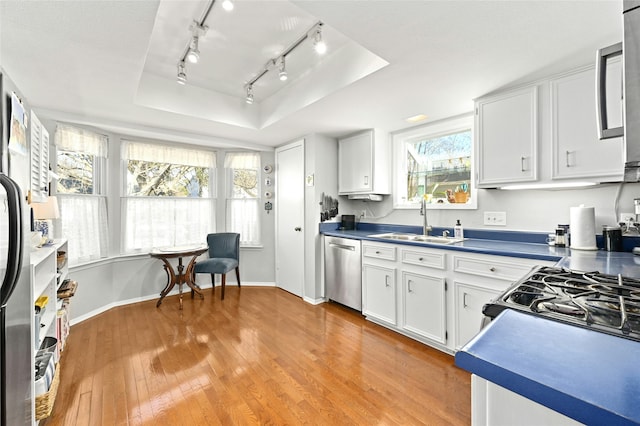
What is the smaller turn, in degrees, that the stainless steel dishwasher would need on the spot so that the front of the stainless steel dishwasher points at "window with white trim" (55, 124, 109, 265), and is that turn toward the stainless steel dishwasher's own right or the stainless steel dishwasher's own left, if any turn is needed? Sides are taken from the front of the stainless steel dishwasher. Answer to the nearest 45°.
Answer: approximately 45° to the stainless steel dishwasher's own right

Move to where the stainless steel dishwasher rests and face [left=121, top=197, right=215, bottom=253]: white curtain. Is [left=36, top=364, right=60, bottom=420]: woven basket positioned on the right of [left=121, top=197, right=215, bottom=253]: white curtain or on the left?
left

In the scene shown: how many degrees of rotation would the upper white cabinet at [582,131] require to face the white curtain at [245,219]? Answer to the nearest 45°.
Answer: approximately 45° to its right

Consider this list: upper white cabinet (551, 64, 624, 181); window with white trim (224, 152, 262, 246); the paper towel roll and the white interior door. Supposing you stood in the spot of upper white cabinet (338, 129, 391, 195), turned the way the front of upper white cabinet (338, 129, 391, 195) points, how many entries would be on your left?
2

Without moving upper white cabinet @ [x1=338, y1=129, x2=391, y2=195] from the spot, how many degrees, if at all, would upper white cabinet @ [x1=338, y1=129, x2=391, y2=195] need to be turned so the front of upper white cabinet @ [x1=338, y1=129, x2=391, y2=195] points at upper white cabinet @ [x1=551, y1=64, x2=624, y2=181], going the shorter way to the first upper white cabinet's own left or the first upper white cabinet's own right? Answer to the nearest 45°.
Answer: approximately 90° to the first upper white cabinet's own left

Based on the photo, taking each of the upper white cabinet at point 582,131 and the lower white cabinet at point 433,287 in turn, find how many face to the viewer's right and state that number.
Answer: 0

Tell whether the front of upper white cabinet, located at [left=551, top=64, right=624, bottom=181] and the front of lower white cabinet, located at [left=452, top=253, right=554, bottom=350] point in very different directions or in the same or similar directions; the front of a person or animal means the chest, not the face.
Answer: same or similar directions

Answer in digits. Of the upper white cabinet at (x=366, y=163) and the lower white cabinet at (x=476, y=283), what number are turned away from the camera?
0

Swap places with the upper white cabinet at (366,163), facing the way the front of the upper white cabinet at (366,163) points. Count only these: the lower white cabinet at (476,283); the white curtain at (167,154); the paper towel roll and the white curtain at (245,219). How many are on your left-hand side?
2

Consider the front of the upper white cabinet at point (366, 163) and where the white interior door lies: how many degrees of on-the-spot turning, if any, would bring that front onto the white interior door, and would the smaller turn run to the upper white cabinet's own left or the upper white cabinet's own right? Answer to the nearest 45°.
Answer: approximately 45° to the upper white cabinet's own right

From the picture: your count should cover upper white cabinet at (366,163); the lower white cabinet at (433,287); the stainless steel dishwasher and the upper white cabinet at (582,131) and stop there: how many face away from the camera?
0

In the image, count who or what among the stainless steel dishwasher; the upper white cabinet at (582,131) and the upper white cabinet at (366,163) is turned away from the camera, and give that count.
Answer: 0

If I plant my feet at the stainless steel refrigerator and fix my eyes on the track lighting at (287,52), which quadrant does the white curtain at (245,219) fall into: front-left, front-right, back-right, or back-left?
front-left

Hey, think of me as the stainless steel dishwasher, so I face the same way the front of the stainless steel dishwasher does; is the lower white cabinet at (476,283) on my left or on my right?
on my left

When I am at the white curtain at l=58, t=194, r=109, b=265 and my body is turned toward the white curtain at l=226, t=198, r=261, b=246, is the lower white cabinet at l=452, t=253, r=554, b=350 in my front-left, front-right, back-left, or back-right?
front-right

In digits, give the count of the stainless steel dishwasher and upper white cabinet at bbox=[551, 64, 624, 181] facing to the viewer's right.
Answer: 0

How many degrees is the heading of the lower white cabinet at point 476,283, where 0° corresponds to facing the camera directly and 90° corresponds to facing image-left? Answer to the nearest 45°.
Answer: approximately 45°

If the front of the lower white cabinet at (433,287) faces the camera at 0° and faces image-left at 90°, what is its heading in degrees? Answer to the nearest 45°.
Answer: approximately 45°
